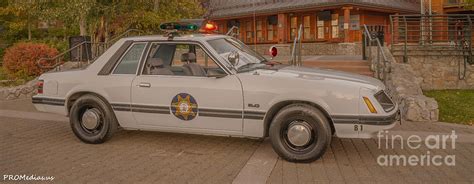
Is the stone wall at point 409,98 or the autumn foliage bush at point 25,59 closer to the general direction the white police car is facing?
the stone wall

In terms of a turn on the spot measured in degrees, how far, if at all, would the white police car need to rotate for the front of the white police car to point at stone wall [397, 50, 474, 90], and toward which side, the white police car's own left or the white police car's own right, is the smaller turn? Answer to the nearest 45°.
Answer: approximately 45° to the white police car's own left

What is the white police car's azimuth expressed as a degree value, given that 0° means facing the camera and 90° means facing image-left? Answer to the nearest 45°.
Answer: approximately 270°

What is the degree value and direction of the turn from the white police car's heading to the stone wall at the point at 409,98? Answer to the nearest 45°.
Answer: approximately 45° to its left

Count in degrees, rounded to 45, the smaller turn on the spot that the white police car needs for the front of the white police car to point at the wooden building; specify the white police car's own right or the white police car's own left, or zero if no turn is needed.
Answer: approximately 90° to the white police car's own left

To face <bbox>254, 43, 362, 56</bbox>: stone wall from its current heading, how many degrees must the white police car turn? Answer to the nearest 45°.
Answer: approximately 90° to its left
